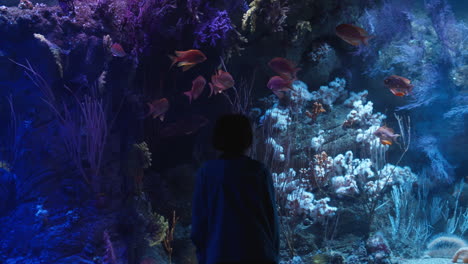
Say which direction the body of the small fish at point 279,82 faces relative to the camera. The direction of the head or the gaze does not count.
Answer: to the viewer's left

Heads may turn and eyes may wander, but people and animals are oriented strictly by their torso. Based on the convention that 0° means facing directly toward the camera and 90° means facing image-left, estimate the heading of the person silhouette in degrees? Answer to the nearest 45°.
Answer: approximately 180°

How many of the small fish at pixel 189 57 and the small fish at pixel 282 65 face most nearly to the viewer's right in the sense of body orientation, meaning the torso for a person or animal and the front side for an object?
1

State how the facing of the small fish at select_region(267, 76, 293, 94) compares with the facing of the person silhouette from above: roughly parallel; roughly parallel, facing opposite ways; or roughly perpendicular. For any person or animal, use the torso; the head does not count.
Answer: roughly perpendicular

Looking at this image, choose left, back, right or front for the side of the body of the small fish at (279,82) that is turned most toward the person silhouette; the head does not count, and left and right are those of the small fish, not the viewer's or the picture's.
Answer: left

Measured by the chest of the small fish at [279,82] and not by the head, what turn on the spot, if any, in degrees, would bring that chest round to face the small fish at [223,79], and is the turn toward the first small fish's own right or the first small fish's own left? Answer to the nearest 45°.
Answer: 0° — it already faces it
